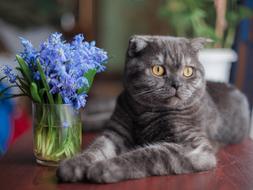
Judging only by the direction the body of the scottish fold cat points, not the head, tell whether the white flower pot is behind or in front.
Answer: behind

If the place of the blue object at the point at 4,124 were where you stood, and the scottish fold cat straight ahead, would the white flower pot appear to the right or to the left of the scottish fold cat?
left

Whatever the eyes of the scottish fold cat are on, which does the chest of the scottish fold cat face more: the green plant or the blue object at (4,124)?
the blue object

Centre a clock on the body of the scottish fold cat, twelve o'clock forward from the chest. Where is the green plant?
The green plant is roughly at 5 o'clock from the scottish fold cat.

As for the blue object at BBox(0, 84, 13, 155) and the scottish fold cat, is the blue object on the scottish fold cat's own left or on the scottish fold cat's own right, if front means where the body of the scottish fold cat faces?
on the scottish fold cat's own right

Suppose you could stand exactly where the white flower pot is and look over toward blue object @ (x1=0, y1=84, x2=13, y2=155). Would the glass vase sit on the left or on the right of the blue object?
left

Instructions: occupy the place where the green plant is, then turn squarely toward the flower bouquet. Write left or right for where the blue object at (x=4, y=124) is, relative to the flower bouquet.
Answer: right

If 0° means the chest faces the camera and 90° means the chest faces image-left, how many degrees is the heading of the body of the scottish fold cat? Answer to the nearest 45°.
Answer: approximately 45°
